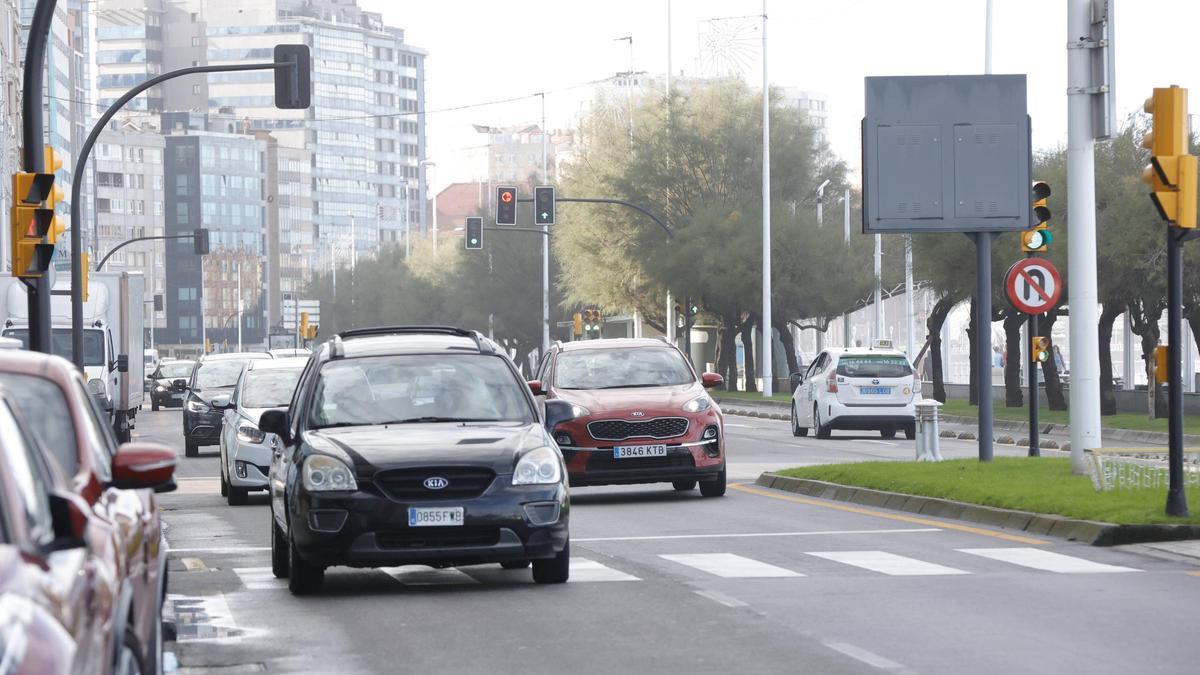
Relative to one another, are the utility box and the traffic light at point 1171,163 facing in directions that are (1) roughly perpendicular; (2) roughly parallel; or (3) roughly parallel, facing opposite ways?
roughly perpendicular

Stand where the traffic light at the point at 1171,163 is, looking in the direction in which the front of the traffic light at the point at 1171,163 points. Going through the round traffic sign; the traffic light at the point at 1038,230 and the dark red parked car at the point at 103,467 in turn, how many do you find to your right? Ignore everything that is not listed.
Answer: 2

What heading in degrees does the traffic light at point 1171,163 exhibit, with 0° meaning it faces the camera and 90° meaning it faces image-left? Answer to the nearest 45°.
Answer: approximately 90°

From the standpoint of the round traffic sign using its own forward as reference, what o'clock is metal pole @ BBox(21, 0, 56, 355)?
The metal pole is roughly at 2 o'clock from the round traffic sign.

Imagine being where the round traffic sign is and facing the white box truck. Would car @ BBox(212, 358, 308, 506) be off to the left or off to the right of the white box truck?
left
